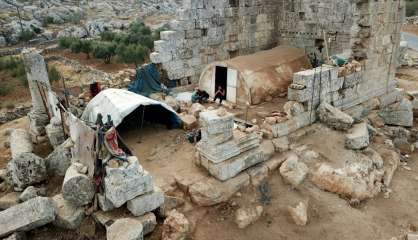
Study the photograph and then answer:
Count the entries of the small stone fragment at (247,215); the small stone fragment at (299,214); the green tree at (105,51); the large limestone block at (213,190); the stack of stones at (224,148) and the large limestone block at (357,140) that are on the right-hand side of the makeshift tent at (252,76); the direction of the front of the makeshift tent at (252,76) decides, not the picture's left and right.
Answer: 1

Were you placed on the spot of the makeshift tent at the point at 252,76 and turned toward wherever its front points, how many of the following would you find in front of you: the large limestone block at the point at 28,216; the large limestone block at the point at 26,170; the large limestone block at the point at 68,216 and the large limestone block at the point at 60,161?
4

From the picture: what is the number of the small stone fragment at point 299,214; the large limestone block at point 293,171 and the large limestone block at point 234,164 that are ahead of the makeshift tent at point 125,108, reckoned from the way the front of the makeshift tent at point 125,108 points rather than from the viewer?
3

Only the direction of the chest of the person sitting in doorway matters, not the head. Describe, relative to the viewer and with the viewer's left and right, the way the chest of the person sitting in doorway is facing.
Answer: facing the viewer and to the left of the viewer

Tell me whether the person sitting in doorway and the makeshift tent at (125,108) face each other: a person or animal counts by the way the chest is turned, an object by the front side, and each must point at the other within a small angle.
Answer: no

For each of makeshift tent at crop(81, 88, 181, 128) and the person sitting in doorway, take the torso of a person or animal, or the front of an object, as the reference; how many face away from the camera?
0

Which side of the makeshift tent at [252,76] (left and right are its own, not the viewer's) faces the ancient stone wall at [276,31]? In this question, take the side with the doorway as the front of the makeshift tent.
back

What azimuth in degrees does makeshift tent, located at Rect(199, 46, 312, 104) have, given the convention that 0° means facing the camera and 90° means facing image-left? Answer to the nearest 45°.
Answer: approximately 45°

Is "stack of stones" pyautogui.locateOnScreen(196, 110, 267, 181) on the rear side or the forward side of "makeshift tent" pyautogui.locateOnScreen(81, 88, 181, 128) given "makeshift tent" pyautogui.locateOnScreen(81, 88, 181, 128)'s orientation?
on the forward side

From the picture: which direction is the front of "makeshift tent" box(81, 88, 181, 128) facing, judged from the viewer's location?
facing the viewer and to the right of the viewer

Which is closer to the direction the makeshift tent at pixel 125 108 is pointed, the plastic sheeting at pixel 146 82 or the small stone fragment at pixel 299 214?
the small stone fragment

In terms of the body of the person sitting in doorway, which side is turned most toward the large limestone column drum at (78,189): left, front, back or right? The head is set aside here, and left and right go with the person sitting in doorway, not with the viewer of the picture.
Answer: front

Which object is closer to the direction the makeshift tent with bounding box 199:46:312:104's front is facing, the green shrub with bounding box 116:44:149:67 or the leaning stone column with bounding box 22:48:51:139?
the leaning stone column

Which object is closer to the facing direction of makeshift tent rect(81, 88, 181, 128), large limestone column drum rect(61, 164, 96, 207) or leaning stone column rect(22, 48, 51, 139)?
the large limestone column drum

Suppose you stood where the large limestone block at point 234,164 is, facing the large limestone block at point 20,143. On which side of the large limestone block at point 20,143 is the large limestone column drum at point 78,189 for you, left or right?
left

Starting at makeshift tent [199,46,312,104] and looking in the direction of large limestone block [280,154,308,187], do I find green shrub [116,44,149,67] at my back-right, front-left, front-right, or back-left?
back-right

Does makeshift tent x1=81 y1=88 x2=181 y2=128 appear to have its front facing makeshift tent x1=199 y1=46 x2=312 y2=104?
no

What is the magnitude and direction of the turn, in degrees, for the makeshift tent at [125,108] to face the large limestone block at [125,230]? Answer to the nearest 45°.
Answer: approximately 45° to its right
